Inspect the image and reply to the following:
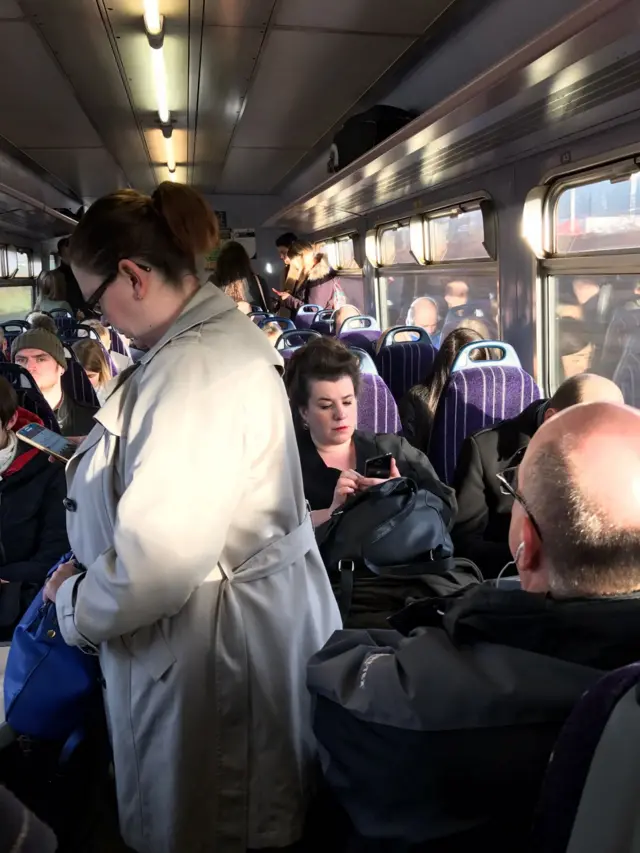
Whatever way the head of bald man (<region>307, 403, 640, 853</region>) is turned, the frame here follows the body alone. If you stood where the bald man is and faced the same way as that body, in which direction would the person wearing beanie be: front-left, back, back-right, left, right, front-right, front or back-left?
front

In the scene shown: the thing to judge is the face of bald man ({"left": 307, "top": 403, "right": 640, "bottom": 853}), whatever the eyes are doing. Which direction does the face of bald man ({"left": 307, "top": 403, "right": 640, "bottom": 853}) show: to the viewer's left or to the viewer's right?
to the viewer's left

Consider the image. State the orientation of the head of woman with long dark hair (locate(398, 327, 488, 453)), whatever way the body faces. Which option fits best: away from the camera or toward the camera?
away from the camera

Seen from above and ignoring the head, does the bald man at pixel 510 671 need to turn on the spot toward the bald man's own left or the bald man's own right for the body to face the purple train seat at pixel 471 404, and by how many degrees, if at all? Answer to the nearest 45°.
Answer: approximately 45° to the bald man's own right

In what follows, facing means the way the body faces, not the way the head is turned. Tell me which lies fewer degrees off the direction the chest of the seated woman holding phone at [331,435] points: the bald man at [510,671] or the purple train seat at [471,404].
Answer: the bald man

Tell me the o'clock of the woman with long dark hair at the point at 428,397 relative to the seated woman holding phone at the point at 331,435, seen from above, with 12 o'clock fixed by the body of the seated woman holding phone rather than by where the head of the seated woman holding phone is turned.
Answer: The woman with long dark hair is roughly at 8 o'clock from the seated woman holding phone.

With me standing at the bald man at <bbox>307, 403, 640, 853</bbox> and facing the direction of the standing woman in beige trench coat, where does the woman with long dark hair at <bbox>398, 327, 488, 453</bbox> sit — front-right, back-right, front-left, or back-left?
front-right

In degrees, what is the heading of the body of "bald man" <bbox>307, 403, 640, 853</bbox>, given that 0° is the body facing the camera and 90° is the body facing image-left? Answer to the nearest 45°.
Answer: approximately 135°

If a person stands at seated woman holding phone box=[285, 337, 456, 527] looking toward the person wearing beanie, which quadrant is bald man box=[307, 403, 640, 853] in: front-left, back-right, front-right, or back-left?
back-left

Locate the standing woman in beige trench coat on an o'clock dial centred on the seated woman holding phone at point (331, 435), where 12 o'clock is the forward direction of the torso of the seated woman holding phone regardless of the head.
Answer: The standing woman in beige trench coat is roughly at 2 o'clock from the seated woman holding phone.

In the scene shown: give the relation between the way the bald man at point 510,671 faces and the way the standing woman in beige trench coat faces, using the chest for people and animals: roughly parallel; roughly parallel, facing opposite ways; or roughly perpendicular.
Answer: roughly perpendicular

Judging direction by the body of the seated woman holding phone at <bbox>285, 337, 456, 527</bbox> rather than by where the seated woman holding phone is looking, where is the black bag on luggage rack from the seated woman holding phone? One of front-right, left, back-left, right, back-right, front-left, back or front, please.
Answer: back-left

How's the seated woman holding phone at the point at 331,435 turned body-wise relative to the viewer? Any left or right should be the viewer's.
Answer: facing the viewer and to the right of the viewer
